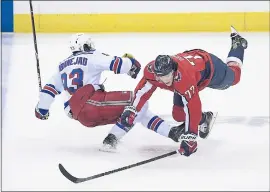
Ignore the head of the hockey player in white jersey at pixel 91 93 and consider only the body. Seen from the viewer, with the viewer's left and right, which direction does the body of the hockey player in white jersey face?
facing away from the viewer and to the right of the viewer
